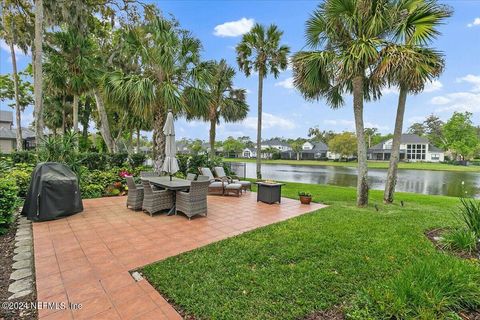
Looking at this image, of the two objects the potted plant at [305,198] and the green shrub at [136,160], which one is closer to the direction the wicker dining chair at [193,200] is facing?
the green shrub

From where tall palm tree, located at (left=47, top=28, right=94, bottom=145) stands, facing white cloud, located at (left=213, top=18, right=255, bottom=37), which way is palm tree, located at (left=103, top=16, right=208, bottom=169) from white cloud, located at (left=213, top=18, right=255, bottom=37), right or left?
right

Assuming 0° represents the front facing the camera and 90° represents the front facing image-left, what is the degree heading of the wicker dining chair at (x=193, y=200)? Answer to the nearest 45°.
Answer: approximately 135°

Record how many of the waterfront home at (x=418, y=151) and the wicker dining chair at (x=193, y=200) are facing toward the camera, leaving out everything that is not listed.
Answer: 1

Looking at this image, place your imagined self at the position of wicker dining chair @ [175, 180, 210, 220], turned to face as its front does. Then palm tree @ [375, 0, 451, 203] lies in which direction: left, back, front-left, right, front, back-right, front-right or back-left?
back-right

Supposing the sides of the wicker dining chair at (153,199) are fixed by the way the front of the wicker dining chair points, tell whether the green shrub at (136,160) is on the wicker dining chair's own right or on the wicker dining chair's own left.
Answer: on the wicker dining chair's own left

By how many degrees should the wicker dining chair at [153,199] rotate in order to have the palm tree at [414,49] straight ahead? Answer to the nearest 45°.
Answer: approximately 45° to its right

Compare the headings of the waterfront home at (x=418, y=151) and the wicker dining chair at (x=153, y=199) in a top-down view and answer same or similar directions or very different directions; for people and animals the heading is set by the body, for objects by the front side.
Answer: very different directions

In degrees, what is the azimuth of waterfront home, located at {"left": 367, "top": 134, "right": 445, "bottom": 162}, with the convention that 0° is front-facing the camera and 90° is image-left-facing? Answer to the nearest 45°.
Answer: approximately 0°

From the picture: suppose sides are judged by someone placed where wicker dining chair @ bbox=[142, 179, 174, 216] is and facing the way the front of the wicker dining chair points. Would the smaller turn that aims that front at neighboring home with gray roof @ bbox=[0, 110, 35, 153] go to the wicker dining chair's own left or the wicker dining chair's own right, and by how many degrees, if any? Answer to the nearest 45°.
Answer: approximately 90° to the wicker dining chair's own left

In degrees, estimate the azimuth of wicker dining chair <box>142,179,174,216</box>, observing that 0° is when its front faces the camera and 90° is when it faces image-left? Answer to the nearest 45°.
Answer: approximately 225°
